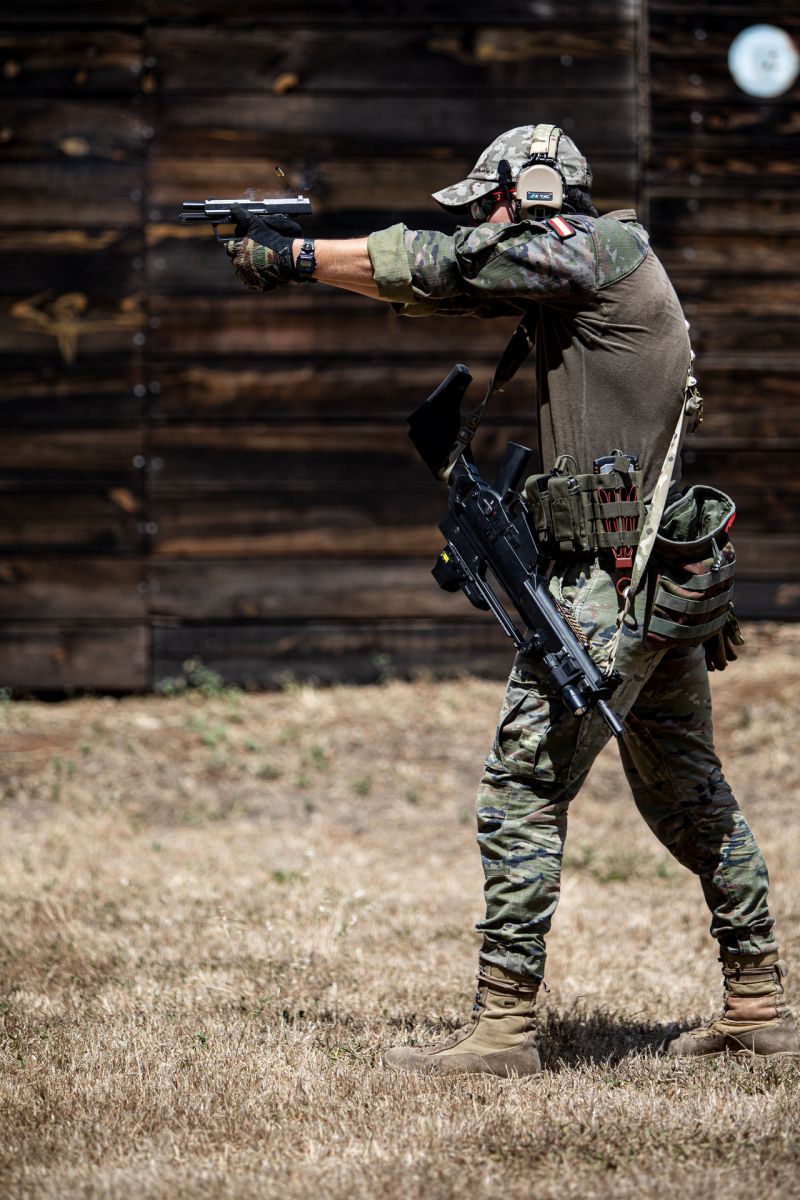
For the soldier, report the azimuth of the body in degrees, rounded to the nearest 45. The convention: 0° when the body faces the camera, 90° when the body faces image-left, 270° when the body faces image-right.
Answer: approximately 90°

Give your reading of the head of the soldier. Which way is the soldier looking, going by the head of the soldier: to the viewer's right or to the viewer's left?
to the viewer's left
